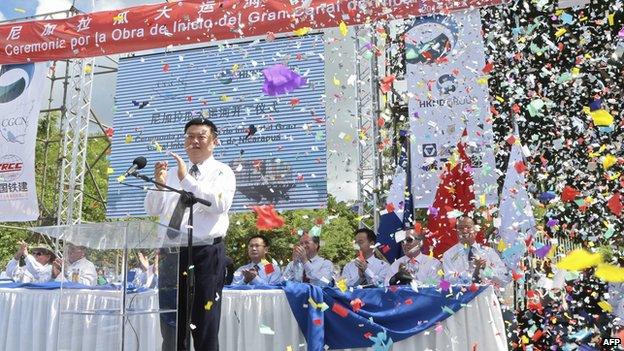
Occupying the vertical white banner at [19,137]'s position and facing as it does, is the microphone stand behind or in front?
in front

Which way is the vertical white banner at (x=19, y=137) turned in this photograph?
toward the camera

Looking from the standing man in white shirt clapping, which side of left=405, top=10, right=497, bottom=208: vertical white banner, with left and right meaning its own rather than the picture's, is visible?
front

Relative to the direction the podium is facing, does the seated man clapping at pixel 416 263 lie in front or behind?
behind

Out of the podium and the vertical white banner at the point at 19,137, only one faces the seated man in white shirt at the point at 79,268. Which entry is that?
the vertical white banner

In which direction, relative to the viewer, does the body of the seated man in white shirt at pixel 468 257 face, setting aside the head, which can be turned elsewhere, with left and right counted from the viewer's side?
facing the viewer

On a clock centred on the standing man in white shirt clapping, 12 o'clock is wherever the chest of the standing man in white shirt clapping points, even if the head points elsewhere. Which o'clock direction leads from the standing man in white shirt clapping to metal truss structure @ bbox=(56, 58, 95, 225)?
The metal truss structure is roughly at 4 o'clock from the standing man in white shirt clapping.

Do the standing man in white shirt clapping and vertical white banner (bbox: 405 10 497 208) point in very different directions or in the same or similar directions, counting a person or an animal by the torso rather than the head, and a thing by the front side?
same or similar directions

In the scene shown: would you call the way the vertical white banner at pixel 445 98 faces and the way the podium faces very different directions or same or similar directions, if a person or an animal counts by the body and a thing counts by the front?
same or similar directions

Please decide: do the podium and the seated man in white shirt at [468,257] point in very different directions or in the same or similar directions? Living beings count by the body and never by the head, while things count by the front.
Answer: same or similar directions

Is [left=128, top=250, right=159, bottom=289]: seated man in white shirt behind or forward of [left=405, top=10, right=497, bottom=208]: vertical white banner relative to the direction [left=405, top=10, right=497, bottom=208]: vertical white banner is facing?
forward

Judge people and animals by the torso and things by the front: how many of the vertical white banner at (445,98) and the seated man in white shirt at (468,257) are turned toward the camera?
2

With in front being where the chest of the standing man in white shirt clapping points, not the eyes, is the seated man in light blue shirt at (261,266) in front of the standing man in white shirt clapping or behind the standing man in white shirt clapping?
behind
